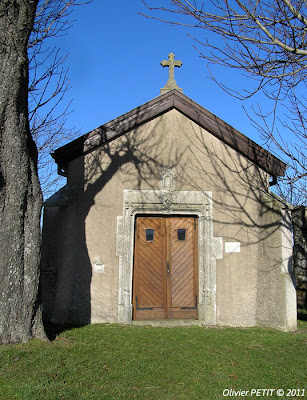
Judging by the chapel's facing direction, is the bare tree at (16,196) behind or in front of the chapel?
in front

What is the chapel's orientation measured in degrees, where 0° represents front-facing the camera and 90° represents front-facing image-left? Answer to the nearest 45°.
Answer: approximately 0°
